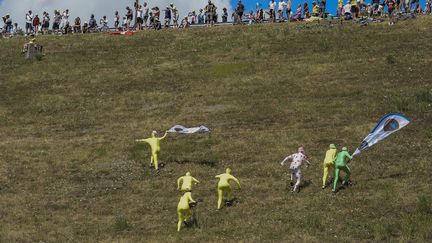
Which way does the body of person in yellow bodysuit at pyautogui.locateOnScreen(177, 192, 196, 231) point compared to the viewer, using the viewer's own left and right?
facing away from the viewer and to the right of the viewer

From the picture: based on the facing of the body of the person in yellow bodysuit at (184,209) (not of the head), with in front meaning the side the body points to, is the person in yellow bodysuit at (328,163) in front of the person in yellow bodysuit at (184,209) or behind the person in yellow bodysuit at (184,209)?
in front
